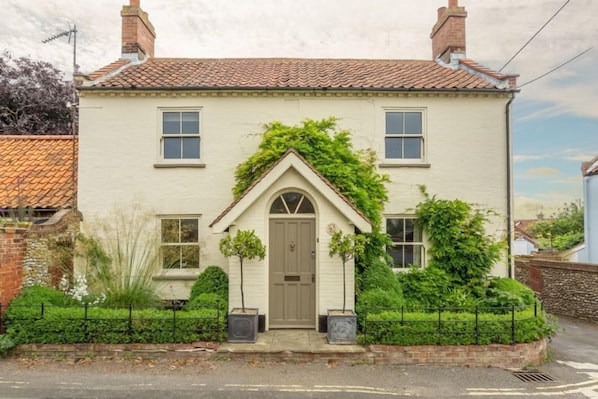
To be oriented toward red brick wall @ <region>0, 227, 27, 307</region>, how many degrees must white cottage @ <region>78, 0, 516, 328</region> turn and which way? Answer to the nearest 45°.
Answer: approximately 45° to its right

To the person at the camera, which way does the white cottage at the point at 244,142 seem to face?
facing the viewer

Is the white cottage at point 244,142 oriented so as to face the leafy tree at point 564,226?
no

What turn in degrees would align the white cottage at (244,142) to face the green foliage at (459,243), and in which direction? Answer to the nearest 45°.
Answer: approximately 90° to its left

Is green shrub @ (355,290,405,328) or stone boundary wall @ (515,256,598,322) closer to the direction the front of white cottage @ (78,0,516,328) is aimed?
the green shrub

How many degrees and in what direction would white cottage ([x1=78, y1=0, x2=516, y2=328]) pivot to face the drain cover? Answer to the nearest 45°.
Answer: approximately 45° to its left

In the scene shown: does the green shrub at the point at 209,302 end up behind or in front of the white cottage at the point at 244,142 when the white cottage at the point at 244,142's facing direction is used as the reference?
in front

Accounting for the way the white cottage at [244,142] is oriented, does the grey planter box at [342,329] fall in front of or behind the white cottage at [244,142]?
in front
